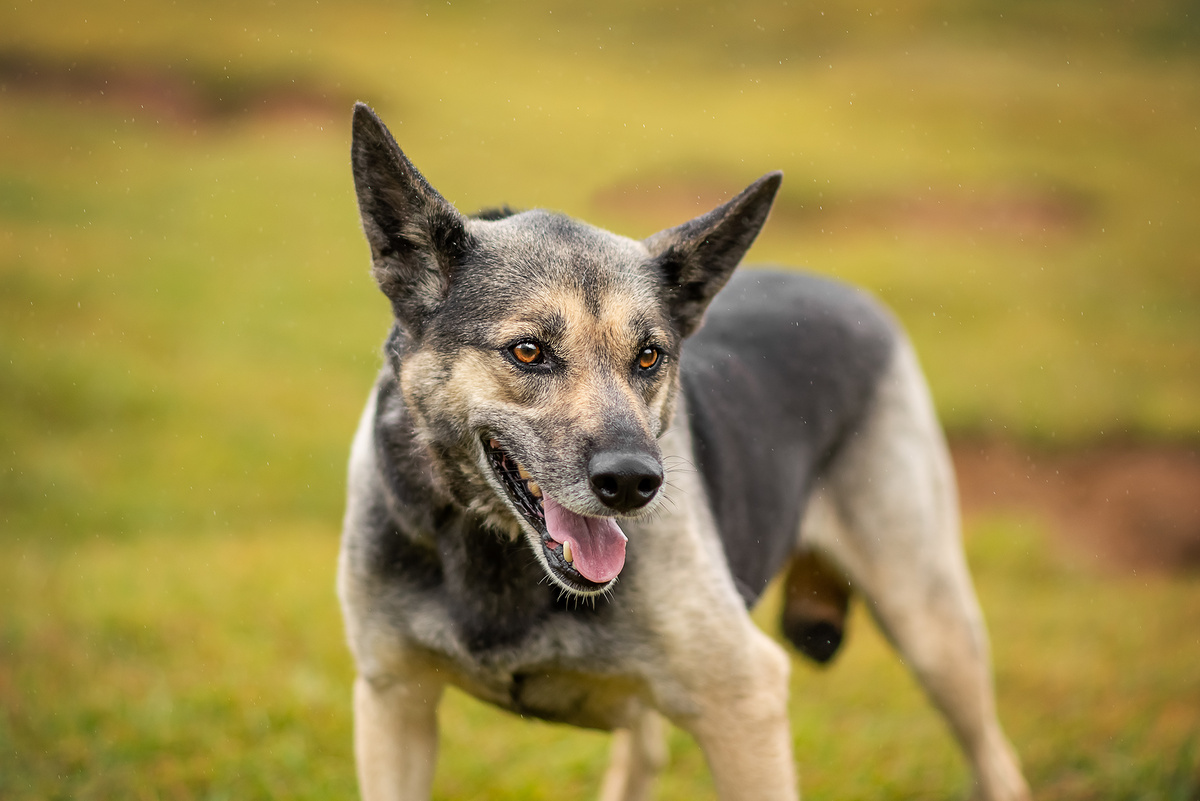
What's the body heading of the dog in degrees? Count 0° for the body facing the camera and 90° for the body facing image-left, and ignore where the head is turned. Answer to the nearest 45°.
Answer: approximately 45°
